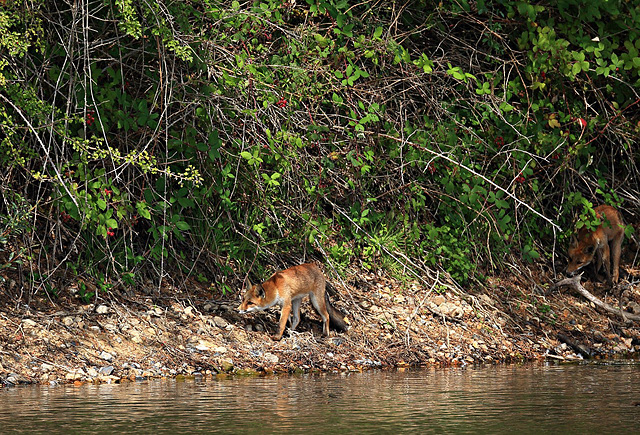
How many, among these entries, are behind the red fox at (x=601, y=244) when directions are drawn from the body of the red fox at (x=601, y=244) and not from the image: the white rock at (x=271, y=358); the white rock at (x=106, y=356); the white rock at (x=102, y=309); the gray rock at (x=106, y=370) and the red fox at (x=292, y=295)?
0

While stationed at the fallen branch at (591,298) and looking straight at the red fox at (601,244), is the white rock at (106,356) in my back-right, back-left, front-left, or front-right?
back-left

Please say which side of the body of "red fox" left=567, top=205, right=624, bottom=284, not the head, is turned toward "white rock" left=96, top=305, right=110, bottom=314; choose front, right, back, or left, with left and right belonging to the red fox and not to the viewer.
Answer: front

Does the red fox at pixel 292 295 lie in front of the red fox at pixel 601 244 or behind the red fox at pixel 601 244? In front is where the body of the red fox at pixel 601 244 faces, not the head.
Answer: in front

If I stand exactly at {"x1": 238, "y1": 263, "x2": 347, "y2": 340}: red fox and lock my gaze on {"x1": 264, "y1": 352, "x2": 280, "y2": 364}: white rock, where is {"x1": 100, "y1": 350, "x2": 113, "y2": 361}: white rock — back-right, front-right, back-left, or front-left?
front-right

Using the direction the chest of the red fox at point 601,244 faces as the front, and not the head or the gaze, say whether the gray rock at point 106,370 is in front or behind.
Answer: in front

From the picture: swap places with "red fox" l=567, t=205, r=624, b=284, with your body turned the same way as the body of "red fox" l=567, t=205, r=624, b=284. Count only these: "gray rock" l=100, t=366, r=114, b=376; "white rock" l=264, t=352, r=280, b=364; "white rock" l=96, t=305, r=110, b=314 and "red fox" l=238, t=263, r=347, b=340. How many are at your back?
0

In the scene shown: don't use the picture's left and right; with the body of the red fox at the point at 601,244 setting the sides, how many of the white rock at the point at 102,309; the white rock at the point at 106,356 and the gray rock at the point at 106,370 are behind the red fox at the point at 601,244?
0

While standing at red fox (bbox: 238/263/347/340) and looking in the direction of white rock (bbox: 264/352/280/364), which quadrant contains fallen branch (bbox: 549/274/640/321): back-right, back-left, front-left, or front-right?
back-left

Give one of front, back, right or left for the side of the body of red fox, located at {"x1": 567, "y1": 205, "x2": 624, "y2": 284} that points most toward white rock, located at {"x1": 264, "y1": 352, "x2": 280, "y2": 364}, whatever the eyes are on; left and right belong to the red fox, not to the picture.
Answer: front

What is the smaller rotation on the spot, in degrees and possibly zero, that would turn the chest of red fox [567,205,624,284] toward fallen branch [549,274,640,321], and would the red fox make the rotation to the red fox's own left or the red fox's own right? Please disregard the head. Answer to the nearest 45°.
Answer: approximately 45° to the red fox's own left
